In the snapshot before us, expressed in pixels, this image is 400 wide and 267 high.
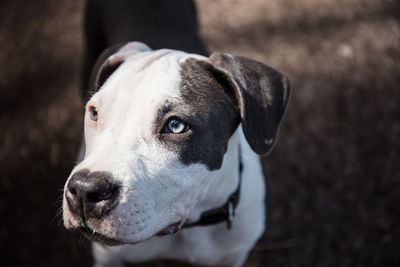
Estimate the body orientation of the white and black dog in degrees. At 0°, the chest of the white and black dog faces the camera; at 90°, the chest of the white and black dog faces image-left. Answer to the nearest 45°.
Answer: approximately 45°
